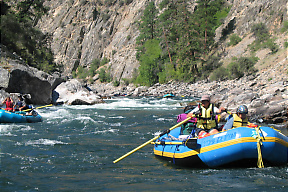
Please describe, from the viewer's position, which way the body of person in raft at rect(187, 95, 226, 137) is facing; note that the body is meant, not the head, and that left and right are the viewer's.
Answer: facing the viewer

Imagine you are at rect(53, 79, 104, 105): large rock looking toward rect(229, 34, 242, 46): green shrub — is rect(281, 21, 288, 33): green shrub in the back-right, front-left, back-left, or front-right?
front-right

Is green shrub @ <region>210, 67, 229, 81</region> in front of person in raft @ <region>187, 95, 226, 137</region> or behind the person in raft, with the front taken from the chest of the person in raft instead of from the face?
behind

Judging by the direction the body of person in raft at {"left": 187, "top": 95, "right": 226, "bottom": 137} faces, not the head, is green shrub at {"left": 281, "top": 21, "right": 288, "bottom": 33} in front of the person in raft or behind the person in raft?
behind

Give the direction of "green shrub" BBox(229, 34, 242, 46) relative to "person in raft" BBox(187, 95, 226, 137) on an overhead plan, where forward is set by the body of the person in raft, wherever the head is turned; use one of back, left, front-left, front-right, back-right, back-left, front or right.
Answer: back
